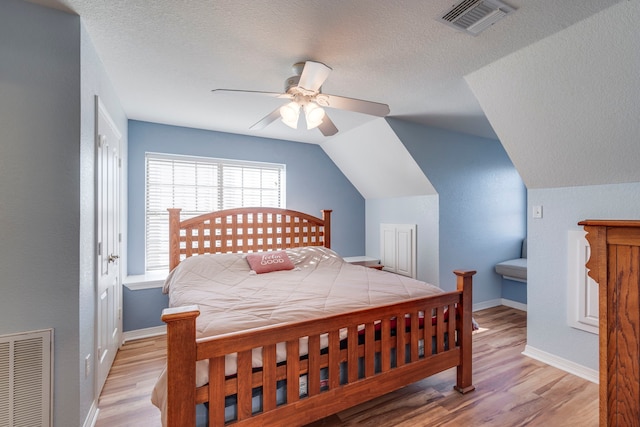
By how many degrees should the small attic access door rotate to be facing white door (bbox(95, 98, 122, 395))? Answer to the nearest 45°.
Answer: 0° — it already faces it

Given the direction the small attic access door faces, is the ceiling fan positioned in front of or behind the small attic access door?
in front

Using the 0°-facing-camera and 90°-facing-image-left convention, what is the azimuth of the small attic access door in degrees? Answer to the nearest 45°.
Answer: approximately 45°

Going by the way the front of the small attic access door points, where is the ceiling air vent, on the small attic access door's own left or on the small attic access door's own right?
on the small attic access door's own left

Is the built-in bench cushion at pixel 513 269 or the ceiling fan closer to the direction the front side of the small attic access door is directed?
the ceiling fan

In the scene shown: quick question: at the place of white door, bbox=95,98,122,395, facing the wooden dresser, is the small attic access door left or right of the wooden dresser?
left

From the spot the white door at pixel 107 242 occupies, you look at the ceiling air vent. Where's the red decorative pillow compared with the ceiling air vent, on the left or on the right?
left

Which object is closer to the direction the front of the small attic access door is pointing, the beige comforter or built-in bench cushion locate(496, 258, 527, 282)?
the beige comforter

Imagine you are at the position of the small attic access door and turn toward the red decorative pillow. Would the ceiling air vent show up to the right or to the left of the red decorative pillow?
left

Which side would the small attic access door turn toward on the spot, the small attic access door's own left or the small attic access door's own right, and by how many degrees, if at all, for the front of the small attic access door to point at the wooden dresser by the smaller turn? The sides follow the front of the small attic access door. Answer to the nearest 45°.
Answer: approximately 45° to the small attic access door's own left

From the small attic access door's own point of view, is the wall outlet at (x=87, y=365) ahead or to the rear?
ahead

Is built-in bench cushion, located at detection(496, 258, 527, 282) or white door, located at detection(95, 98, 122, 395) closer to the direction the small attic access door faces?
the white door

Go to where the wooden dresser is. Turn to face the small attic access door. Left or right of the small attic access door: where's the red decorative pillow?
left
